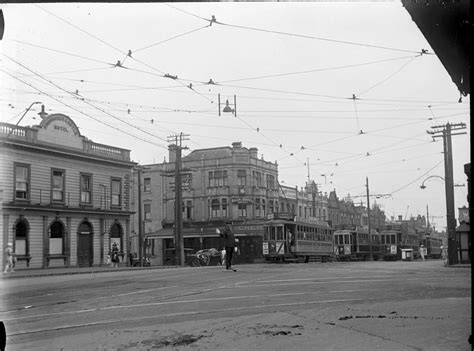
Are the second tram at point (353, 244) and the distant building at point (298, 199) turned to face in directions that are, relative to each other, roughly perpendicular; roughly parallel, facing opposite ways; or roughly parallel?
roughly perpendicular

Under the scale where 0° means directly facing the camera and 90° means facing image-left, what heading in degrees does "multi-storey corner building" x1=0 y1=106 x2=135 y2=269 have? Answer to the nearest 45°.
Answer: approximately 315°

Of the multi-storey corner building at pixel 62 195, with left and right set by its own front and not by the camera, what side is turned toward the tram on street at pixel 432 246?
left

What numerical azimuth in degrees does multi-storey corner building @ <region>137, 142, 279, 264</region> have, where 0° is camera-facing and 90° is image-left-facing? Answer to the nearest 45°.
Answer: approximately 0°

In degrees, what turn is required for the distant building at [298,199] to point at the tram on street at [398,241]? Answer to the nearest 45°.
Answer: approximately 90° to its left

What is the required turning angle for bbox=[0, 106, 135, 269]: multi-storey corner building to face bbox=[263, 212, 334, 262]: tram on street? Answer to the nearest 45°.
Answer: approximately 90° to its left

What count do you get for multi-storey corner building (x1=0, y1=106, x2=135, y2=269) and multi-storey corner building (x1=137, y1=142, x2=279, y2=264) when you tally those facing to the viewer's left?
0
